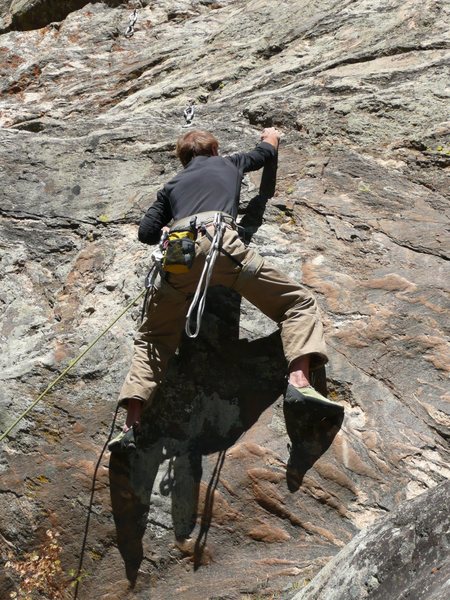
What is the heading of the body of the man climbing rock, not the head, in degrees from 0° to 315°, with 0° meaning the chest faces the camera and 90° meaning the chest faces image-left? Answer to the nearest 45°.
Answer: approximately 180°
